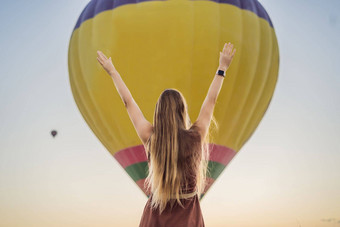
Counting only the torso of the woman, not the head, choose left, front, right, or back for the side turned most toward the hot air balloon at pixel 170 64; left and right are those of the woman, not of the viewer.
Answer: front

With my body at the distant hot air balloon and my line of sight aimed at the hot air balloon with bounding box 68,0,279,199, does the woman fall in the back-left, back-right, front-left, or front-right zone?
front-right

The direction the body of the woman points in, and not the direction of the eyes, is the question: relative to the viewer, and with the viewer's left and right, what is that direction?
facing away from the viewer

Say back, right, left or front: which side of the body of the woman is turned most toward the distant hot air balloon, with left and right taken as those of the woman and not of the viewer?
front

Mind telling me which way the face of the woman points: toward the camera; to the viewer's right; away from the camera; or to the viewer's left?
away from the camera
